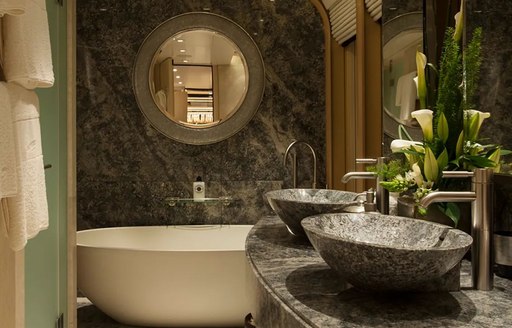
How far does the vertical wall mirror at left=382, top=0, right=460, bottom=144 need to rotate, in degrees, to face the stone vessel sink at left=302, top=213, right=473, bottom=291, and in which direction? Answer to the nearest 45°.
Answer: approximately 45° to its left

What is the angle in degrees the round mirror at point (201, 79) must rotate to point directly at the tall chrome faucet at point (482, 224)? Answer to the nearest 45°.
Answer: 0° — it already faces it

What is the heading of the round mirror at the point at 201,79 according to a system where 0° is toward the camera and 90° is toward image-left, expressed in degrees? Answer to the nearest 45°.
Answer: approximately 0°

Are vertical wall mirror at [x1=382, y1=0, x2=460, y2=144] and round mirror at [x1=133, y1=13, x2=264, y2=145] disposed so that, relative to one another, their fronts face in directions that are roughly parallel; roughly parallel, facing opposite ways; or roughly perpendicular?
roughly perpendicular

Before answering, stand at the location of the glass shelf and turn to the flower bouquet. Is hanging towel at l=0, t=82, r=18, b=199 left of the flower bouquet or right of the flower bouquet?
right

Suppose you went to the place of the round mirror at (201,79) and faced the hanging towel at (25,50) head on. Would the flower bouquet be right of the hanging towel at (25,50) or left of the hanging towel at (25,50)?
left

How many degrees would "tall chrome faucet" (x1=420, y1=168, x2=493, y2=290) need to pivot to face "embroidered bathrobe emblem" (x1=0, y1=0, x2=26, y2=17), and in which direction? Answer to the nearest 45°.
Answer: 0° — it already faces it

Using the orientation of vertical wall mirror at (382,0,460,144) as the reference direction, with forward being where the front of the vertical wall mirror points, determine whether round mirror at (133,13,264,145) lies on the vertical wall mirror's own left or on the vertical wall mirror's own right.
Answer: on the vertical wall mirror's own right

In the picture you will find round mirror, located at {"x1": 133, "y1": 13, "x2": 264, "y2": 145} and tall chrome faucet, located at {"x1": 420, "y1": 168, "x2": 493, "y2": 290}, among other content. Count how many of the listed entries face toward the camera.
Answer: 1

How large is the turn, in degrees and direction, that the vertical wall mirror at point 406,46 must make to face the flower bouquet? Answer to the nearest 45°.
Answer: approximately 45° to its left

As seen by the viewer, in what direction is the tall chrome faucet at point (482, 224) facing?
to the viewer's left
